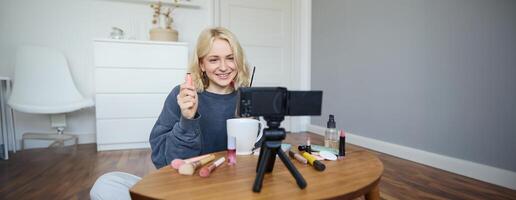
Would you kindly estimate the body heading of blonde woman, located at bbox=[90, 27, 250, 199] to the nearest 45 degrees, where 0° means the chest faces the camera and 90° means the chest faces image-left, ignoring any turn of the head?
approximately 0°

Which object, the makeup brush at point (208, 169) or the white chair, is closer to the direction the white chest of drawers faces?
the makeup brush

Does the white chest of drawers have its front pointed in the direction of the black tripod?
yes

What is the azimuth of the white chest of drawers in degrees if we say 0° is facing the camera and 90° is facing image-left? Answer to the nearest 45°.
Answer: approximately 0°

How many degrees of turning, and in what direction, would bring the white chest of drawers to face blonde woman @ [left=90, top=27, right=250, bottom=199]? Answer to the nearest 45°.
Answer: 0° — it already faces them

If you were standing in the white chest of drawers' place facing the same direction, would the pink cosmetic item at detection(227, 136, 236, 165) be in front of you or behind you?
in front

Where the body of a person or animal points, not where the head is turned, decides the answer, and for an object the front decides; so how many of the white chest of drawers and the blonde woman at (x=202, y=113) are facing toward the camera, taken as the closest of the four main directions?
2

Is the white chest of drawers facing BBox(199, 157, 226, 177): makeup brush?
yes

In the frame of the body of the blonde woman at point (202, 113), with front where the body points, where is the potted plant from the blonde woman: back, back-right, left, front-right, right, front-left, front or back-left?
back
